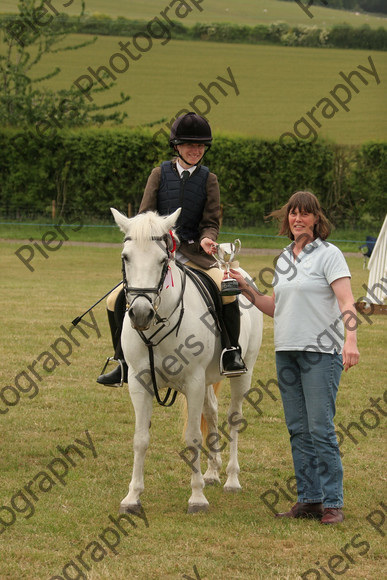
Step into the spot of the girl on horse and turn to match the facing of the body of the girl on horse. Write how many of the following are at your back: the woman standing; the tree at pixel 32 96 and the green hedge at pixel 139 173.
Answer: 2

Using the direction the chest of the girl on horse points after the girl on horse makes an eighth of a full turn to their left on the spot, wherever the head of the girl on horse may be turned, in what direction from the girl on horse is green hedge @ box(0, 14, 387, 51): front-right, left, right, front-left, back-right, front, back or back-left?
back-left

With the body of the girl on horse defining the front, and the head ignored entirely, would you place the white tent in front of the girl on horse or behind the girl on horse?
behind

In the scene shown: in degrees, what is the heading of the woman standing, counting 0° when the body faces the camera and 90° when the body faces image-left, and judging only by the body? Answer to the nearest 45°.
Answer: approximately 45°

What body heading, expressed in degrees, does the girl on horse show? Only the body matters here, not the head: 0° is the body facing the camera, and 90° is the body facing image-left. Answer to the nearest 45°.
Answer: approximately 0°

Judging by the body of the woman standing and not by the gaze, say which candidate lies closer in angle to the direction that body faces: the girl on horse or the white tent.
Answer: the girl on horse
